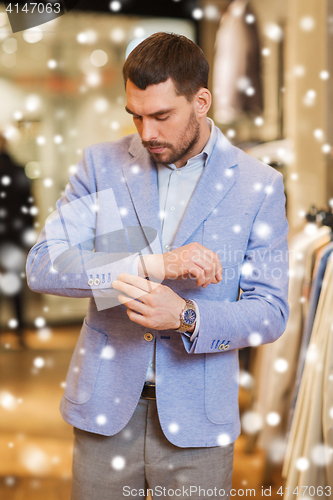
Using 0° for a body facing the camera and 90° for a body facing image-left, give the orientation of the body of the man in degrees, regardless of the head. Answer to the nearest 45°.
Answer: approximately 0°

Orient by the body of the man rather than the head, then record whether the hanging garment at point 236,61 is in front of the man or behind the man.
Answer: behind
